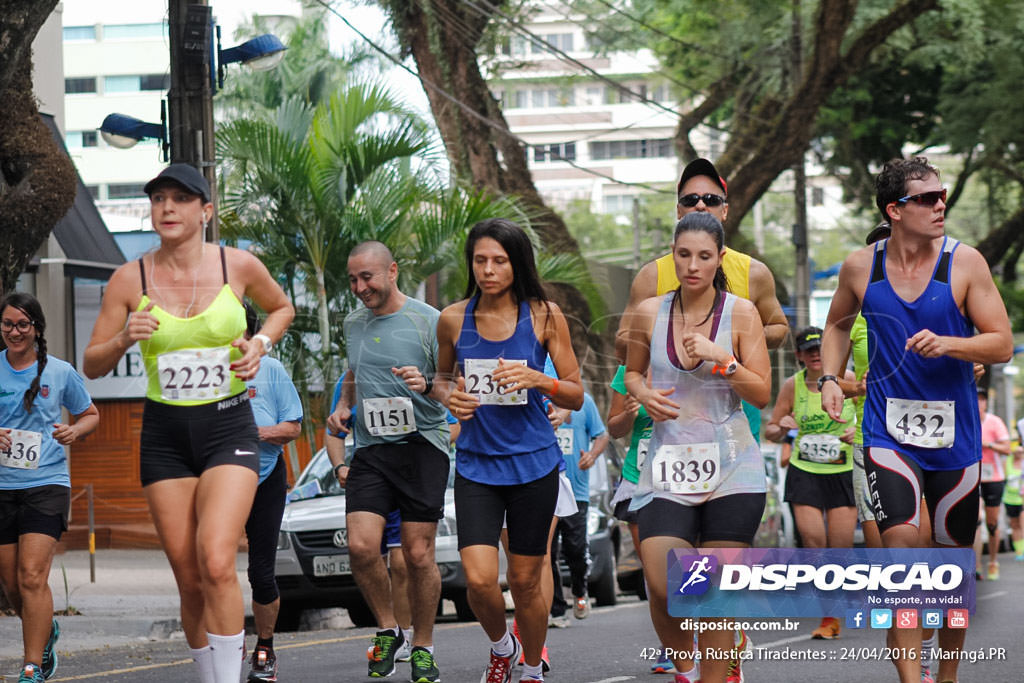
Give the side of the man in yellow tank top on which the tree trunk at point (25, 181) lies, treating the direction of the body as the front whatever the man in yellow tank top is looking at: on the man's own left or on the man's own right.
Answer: on the man's own right

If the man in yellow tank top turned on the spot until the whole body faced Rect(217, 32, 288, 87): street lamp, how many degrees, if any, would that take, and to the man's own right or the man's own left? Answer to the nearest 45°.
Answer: approximately 135° to the man's own right

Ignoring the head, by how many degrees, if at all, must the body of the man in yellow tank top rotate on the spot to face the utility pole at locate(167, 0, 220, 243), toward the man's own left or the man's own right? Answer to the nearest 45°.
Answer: approximately 135° to the man's own right

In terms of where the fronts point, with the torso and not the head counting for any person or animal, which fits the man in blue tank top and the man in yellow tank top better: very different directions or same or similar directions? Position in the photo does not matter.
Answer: same or similar directions

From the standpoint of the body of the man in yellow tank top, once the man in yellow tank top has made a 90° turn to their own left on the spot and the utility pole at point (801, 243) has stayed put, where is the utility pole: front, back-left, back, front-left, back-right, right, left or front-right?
left

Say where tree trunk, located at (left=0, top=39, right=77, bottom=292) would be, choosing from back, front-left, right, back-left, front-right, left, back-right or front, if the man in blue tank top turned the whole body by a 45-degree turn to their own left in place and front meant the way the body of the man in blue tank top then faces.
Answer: back

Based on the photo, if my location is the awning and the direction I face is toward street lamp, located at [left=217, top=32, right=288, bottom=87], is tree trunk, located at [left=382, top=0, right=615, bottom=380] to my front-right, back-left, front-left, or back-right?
front-left

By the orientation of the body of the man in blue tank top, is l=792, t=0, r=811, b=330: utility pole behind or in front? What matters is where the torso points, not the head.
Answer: behind

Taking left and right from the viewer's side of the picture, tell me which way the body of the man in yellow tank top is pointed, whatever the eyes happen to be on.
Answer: facing the viewer

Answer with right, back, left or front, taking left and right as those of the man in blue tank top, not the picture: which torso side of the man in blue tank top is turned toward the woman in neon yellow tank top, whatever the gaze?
right

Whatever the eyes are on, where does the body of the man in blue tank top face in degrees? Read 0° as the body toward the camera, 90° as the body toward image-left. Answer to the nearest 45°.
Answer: approximately 0°

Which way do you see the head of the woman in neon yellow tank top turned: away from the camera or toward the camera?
toward the camera

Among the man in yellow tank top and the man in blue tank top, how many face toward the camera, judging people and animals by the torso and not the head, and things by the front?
2

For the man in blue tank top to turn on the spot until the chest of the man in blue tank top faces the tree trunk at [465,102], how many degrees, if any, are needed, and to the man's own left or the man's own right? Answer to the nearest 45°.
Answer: approximately 135° to the man's own right
